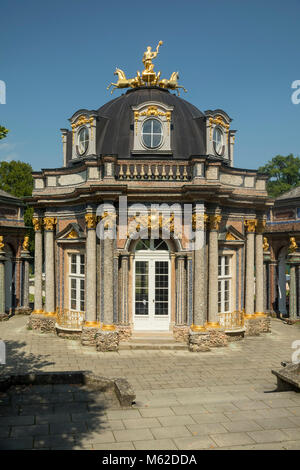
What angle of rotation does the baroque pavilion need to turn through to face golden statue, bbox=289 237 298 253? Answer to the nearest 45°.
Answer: approximately 135° to its left

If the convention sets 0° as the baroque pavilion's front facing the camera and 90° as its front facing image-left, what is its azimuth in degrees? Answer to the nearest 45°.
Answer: approximately 0°
